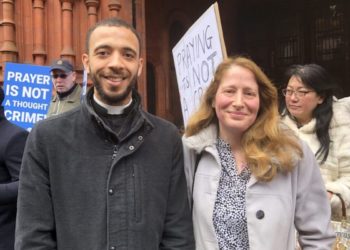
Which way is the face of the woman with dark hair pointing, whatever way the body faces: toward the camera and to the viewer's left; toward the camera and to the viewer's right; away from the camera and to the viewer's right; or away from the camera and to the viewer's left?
toward the camera and to the viewer's left

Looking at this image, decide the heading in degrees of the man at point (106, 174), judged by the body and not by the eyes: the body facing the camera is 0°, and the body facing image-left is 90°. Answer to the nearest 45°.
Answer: approximately 0°

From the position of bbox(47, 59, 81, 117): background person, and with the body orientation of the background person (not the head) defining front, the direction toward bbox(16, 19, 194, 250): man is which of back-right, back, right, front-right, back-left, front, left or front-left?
front-left

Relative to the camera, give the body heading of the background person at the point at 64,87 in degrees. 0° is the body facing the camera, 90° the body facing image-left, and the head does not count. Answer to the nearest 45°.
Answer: approximately 45°

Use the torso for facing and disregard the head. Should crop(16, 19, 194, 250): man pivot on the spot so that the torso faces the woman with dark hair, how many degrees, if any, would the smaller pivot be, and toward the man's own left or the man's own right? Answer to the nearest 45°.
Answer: approximately 135° to the man's own left

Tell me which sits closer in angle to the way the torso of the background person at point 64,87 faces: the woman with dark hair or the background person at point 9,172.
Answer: the background person

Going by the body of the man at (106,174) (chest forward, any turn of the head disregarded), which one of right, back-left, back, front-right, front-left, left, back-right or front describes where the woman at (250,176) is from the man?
left

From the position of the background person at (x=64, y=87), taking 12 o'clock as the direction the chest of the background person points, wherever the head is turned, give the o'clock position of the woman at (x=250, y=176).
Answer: The woman is roughly at 10 o'clock from the background person.

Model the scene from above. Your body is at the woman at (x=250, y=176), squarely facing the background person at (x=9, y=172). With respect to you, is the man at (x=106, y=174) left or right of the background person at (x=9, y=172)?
left

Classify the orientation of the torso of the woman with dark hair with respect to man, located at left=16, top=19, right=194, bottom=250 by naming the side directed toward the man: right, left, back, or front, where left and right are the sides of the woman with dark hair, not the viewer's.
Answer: front

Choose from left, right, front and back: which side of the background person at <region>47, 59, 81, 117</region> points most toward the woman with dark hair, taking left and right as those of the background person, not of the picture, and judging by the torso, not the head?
left
